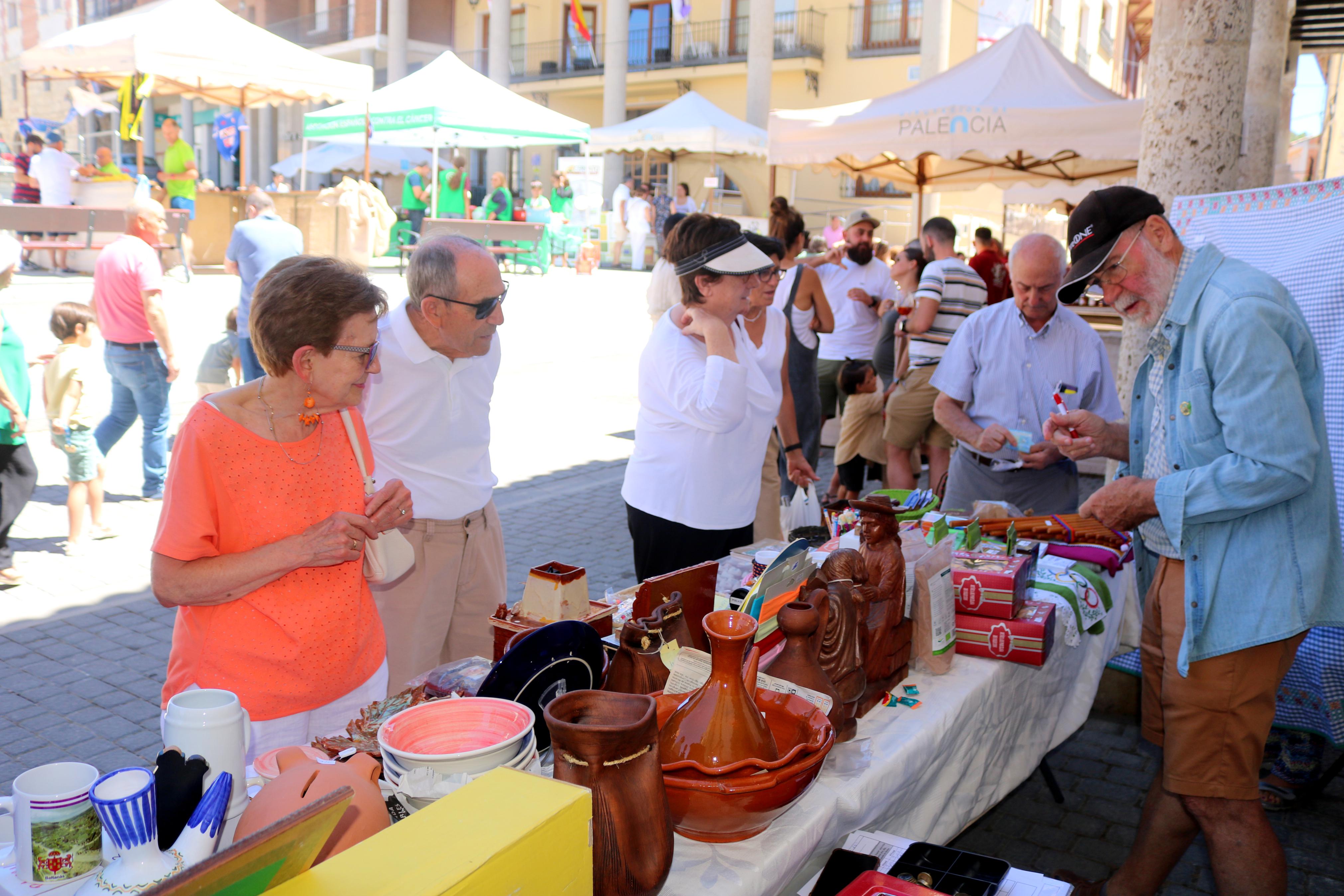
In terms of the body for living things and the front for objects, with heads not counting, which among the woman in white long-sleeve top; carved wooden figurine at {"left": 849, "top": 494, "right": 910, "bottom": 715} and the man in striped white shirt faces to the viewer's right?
the woman in white long-sleeve top

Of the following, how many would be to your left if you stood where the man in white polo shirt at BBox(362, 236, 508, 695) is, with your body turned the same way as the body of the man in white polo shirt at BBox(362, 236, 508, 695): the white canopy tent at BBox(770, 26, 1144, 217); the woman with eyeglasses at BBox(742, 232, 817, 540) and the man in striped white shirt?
3

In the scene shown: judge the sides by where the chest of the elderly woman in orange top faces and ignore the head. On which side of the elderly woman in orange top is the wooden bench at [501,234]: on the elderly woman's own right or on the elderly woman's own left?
on the elderly woman's own left

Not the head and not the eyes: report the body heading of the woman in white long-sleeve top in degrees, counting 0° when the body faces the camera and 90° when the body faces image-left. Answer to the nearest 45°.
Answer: approximately 270°

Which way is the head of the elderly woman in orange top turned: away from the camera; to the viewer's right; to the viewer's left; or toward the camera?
to the viewer's right

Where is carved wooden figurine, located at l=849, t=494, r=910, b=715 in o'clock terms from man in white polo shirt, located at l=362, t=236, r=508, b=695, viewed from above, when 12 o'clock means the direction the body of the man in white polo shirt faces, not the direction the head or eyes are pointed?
The carved wooden figurine is roughly at 12 o'clock from the man in white polo shirt.

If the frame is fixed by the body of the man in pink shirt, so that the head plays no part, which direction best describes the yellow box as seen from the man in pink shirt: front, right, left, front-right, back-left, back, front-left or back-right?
back-right
